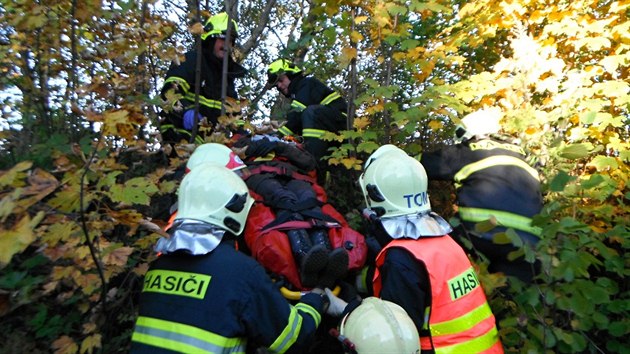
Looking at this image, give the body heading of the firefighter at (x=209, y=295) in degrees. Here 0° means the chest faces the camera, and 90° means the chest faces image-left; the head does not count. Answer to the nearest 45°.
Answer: approximately 225°

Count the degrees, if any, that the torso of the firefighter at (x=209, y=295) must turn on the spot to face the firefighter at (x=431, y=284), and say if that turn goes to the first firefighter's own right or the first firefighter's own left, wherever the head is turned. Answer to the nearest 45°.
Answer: approximately 45° to the first firefighter's own right

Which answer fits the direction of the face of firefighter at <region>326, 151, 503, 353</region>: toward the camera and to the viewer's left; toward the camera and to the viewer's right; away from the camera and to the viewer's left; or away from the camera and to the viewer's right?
away from the camera and to the viewer's left

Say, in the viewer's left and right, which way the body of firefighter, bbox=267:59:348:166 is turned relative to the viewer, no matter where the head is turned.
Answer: facing the viewer and to the left of the viewer

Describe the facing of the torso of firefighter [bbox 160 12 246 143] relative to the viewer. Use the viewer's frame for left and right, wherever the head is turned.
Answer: facing the viewer and to the right of the viewer

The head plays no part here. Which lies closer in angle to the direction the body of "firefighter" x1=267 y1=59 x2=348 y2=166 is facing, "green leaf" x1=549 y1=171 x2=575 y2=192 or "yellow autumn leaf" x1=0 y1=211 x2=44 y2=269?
the yellow autumn leaf

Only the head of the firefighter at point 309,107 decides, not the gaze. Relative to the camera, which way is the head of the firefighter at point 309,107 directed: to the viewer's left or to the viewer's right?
to the viewer's left

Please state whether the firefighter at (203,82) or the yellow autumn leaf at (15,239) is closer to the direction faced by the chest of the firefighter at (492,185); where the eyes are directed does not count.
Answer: the firefighter

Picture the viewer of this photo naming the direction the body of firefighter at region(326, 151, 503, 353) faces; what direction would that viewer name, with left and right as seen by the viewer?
facing away from the viewer and to the left of the viewer

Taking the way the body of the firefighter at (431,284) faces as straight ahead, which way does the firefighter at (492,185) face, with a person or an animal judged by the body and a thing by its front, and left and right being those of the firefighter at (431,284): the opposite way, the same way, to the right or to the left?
the same way

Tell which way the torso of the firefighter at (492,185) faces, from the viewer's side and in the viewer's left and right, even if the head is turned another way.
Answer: facing away from the viewer and to the left of the viewer

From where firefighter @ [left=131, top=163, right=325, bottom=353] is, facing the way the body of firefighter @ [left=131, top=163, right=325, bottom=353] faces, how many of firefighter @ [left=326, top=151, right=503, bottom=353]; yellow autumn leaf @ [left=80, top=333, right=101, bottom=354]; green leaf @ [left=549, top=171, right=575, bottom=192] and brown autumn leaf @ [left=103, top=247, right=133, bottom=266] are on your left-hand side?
2

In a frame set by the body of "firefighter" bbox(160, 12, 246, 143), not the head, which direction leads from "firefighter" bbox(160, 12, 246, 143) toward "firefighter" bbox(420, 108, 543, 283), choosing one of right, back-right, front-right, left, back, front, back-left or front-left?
front

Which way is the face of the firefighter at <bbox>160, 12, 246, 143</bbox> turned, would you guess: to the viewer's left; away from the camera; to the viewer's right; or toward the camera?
toward the camera
